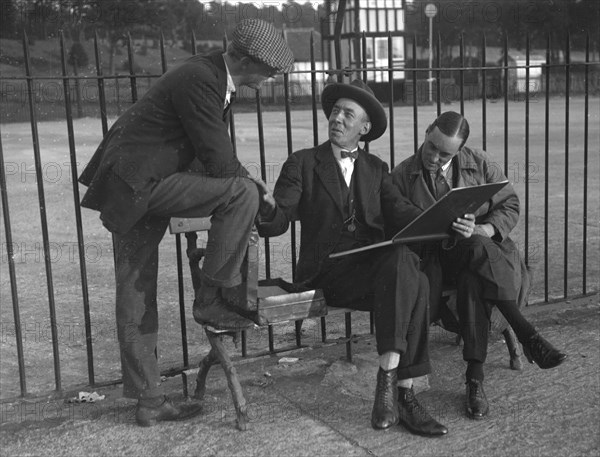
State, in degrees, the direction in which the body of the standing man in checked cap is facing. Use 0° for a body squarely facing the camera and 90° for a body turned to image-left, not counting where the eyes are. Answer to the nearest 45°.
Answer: approximately 270°

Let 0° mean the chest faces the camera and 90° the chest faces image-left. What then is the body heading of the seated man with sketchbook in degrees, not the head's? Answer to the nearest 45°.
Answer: approximately 0°

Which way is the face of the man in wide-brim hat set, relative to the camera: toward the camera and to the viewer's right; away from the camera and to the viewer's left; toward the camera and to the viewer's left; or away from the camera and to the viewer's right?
toward the camera and to the viewer's left

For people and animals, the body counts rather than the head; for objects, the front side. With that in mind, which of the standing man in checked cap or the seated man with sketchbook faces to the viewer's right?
the standing man in checked cap

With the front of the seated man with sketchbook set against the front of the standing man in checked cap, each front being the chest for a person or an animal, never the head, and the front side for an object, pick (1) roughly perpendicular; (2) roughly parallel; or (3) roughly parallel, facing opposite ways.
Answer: roughly perpendicular

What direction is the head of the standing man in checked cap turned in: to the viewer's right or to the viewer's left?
to the viewer's right

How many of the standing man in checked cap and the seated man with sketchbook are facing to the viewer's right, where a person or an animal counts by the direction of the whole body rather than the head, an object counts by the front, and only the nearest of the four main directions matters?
1

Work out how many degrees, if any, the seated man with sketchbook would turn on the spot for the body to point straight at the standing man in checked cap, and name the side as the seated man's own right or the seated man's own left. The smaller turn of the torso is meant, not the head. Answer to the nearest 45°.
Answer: approximately 45° to the seated man's own right
